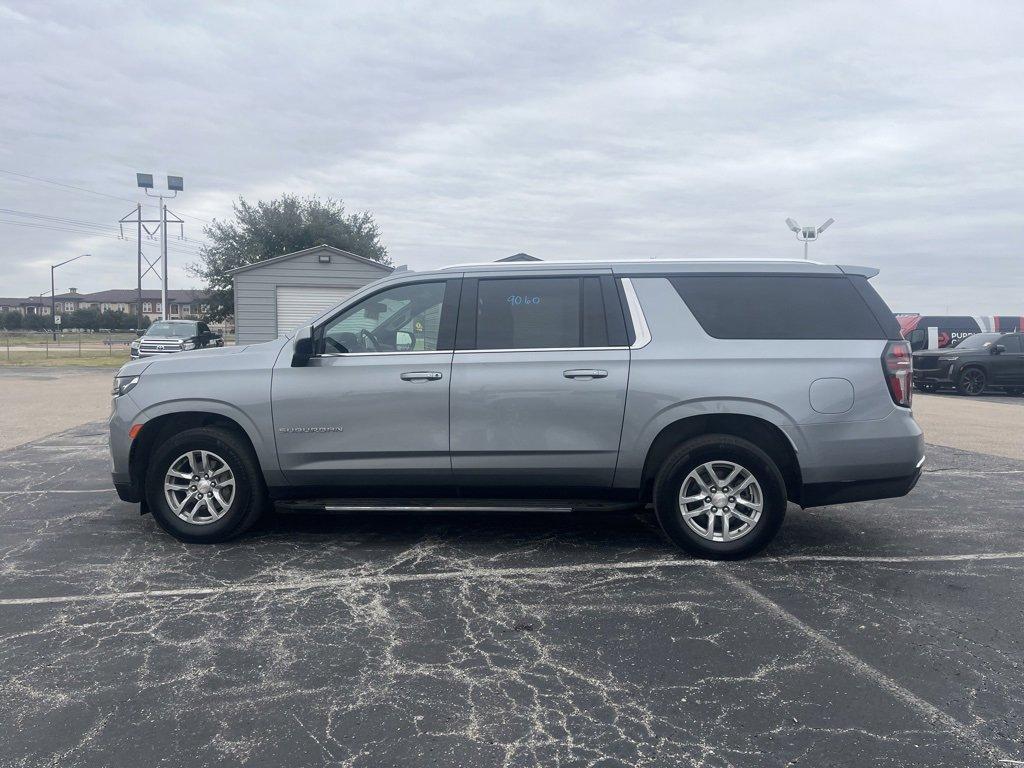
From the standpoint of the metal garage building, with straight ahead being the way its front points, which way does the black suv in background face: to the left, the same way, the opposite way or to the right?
to the right

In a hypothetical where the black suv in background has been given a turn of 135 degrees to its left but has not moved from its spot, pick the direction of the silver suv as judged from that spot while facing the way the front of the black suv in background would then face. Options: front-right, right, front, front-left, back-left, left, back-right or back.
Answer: right

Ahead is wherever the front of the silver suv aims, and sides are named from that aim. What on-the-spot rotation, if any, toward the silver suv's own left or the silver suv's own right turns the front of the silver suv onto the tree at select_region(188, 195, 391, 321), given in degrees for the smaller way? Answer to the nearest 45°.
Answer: approximately 90° to the silver suv's own right

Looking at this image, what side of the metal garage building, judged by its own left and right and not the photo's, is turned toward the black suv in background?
left

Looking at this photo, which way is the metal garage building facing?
toward the camera

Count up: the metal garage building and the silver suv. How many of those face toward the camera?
1

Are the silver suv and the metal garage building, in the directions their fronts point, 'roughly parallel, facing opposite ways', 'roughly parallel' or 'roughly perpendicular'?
roughly perpendicular

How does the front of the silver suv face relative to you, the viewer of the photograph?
facing to the left of the viewer

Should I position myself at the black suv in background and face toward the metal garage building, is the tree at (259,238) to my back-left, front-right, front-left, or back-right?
front-right

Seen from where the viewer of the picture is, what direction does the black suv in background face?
facing the viewer and to the left of the viewer

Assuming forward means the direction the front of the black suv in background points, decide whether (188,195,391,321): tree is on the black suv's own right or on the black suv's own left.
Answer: on the black suv's own right

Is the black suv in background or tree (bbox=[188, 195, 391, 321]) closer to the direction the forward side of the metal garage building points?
the black suv in background

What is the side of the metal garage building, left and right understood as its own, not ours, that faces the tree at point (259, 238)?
back

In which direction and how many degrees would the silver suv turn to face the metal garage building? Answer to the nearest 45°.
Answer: approximately 90° to its right

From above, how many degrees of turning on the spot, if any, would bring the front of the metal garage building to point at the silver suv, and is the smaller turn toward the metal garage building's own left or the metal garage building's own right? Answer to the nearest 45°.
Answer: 0° — it already faces it
